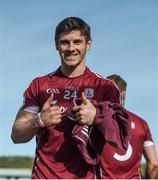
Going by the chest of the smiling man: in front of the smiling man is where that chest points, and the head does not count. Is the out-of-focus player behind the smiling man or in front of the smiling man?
behind

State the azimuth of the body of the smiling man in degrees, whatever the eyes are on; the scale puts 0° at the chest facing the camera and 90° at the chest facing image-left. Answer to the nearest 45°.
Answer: approximately 0°
